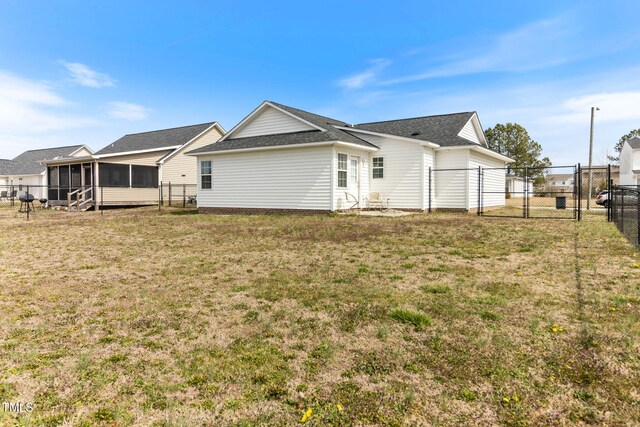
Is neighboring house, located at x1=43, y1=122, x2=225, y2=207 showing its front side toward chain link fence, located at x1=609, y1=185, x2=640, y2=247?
no

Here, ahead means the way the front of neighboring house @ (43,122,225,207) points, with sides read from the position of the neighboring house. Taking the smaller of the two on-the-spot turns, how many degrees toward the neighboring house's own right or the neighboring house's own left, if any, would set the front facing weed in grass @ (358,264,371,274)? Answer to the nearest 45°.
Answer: approximately 135° to the neighboring house's own right

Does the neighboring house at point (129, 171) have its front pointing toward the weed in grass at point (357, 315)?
no

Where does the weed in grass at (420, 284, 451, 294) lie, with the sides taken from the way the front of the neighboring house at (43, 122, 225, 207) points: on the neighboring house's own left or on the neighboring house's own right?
on the neighboring house's own right

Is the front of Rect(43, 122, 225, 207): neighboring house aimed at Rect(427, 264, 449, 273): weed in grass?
no

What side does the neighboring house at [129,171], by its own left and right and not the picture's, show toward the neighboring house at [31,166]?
left

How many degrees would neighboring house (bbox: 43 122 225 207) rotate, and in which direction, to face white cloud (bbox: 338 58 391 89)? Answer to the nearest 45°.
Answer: approximately 45° to its right

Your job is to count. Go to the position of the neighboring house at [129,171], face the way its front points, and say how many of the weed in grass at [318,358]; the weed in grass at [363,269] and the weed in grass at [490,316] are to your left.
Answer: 0

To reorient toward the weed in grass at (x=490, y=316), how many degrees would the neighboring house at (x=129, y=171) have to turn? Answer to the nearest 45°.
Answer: approximately 135° to its right

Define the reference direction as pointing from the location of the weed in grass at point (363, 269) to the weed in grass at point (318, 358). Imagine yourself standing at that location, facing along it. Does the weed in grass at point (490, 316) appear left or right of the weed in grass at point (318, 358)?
left

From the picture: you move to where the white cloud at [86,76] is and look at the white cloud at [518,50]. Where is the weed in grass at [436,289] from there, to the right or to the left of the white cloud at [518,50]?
right

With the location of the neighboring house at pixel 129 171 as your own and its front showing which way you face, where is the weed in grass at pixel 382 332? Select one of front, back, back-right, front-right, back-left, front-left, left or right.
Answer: back-right

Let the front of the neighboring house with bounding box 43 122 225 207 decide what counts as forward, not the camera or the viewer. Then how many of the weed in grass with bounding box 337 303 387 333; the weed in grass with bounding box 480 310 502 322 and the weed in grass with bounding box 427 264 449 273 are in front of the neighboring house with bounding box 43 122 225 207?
0

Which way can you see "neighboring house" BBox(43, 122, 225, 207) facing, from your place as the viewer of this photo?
facing away from the viewer and to the right of the viewer

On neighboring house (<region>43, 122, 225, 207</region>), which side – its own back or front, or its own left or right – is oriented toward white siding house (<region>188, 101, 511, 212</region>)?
right
